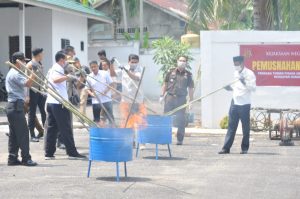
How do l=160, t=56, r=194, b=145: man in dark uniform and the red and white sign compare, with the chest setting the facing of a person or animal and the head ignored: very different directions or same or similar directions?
same or similar directions

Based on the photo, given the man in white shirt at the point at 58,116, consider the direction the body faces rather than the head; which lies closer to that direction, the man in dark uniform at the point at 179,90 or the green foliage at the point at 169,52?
the man in dark uniform

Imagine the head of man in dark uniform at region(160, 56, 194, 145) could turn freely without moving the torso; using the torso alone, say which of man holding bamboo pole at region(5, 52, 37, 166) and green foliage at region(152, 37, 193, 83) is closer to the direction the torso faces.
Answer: the man holding bamboo pole

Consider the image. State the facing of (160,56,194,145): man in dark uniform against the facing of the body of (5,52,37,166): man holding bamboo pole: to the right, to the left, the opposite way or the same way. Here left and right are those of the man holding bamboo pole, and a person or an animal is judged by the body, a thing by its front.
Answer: to the right

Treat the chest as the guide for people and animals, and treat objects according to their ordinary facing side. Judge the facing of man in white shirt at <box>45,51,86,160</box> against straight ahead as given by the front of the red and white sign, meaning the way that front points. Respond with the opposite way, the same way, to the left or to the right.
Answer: to the left

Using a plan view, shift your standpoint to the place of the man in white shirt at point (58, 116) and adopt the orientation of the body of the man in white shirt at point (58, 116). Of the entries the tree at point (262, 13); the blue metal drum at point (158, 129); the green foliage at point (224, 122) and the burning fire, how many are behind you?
0

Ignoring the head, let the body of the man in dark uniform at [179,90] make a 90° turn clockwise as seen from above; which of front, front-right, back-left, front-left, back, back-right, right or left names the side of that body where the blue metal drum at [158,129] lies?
left

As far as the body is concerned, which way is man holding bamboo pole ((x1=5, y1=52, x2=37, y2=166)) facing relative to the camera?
to the viewer's right

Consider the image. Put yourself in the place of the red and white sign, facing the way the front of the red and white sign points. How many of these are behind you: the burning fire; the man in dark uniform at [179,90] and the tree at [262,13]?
1

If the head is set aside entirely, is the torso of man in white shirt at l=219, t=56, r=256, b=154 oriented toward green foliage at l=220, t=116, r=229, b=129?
no

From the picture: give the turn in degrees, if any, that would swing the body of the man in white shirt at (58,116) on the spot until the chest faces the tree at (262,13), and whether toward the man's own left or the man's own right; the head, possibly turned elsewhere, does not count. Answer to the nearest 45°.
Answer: approximately 45° to the man's own left

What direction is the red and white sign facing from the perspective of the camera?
toward the camera

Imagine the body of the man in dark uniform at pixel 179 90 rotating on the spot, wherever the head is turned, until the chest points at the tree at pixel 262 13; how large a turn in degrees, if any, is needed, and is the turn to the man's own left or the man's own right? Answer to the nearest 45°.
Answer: approximately 180°

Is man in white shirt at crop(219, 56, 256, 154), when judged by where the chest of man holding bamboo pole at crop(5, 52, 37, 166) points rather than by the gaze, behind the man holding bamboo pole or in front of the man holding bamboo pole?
in front

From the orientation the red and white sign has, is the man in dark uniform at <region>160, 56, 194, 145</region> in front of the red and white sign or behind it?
in front

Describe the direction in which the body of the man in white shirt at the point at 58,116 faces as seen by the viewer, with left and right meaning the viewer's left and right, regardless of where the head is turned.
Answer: facing to the right of the viewer

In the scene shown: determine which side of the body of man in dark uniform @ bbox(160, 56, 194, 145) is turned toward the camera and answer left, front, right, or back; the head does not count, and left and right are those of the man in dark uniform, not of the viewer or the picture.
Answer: front

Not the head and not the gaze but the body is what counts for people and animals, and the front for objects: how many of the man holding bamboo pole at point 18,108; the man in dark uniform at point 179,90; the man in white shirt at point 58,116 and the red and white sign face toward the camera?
2

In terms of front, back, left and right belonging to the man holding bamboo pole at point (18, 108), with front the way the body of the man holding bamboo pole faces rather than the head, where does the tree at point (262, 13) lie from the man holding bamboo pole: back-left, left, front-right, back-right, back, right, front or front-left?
front-left

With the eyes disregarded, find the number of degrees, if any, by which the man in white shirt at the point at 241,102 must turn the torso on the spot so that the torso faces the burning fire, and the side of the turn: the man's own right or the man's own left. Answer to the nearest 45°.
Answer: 0° — they already face it
